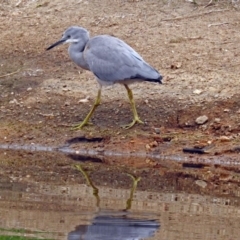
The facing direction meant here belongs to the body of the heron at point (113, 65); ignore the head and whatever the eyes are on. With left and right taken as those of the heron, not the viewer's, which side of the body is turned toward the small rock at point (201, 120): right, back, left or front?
back

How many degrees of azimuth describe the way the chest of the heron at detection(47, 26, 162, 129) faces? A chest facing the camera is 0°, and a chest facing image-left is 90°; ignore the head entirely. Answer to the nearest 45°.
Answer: approximately 90°

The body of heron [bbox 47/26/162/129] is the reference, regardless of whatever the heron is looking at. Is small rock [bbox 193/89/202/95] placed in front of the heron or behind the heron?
behind
